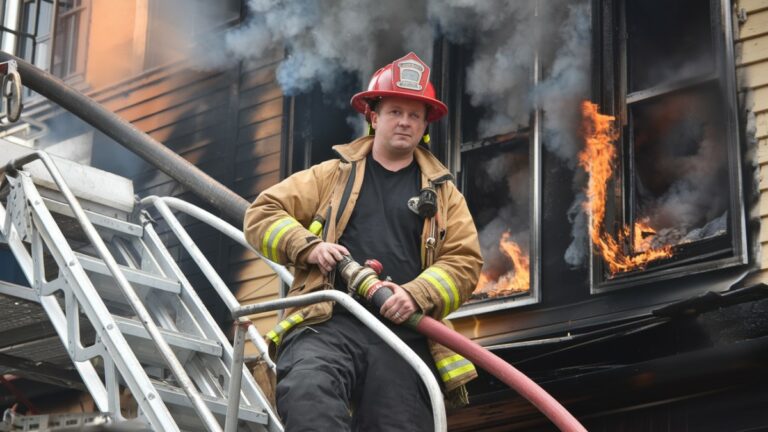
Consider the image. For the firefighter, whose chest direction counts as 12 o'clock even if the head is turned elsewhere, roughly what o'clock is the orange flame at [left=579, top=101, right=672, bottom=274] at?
The orange flame is roughly at 7 o'clock from the firefighter.

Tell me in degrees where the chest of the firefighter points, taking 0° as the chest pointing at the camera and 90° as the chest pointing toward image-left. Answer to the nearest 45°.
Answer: approximately 0°

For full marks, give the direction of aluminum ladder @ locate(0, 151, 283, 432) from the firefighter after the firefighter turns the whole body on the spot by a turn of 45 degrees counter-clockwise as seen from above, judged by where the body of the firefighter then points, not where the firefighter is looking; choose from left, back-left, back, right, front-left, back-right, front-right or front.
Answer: back

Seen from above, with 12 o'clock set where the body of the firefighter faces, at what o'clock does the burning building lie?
The burning building is roughly at 7 o'clock from the firefighter.

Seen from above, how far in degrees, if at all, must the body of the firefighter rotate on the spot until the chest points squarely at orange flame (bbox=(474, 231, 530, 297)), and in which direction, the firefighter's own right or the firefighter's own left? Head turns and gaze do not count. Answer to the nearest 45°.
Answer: approximately 180°
